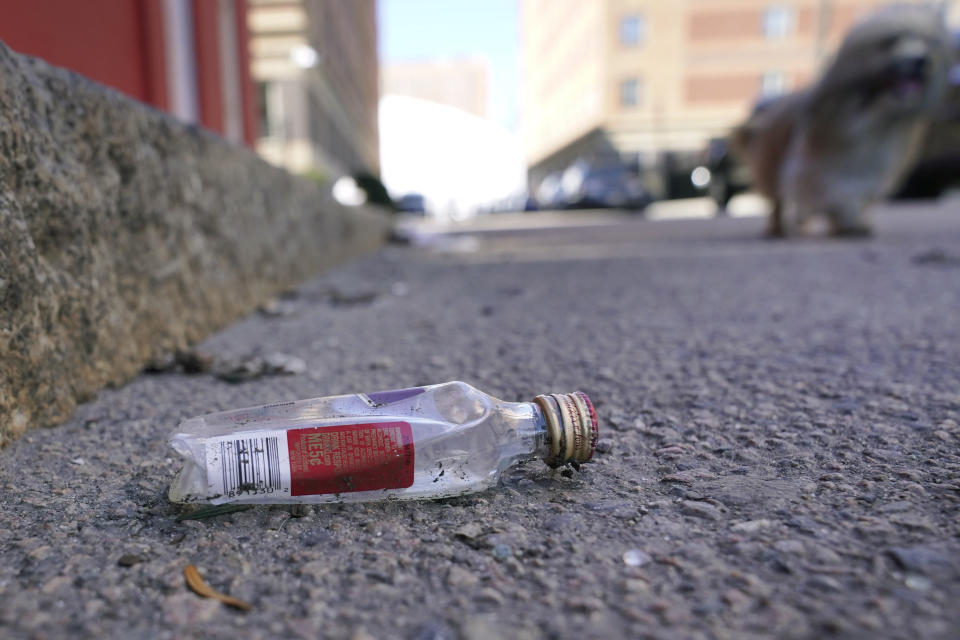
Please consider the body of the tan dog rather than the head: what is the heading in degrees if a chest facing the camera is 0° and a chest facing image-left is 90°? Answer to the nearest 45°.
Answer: approximately 315°

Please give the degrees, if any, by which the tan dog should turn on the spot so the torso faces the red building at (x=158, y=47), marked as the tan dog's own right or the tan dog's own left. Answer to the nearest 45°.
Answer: approximately 90° to the tan dog's own right

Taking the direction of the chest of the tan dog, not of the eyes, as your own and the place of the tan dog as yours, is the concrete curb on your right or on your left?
on your right

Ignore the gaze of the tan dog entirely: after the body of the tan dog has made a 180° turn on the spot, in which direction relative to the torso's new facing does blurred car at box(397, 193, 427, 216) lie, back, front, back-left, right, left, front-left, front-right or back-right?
front

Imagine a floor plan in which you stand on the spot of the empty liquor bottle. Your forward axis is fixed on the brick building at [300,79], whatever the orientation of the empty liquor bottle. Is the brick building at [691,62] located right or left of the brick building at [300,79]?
right

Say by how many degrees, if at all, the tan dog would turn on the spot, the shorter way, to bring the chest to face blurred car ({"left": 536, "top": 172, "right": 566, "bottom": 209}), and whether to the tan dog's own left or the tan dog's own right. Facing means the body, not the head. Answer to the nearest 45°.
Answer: approximately 180°

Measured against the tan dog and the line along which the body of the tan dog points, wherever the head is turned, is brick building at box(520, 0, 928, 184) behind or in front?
behind

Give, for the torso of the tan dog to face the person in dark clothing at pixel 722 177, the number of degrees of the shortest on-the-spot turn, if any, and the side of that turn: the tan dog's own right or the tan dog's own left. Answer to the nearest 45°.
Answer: approximately 135° to the tan dog's own left

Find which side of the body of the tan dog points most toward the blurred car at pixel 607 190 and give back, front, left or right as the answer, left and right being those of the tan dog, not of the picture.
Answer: back
